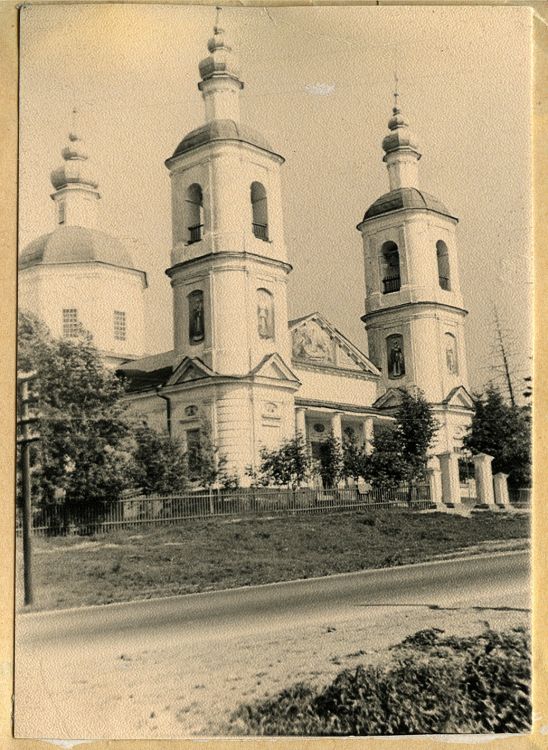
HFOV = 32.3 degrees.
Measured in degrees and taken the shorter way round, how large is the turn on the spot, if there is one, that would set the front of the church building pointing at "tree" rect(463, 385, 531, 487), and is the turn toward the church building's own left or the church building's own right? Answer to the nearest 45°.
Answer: approximately 45° to the church building's own left

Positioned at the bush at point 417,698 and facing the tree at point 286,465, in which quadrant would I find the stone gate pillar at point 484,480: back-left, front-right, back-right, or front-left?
front-right

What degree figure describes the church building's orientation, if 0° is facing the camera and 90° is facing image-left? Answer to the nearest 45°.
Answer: approximately 315°

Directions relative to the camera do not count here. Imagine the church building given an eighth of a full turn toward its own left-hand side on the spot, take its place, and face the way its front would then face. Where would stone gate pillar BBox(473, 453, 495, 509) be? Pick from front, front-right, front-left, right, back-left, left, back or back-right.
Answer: front

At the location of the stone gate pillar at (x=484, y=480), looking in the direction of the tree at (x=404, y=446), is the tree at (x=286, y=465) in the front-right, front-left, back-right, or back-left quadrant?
front-left

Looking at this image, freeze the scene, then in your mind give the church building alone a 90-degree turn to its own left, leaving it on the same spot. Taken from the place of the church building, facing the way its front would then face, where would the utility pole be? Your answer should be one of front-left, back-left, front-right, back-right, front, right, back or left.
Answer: back

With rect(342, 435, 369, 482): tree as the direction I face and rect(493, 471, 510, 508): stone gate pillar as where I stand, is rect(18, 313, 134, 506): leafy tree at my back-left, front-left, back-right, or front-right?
front-left

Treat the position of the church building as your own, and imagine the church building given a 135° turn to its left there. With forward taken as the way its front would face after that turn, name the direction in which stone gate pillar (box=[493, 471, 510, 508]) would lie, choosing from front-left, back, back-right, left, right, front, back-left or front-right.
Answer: right
